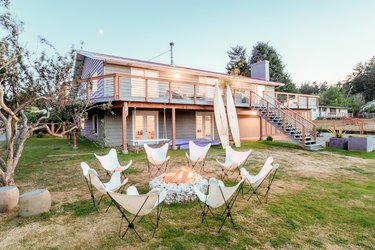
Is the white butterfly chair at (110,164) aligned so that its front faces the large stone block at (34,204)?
no

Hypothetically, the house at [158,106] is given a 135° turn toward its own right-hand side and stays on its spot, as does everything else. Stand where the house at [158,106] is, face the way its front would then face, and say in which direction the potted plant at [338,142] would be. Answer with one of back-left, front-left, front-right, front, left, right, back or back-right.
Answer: back

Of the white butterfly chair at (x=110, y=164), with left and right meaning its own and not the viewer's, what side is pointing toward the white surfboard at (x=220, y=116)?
left

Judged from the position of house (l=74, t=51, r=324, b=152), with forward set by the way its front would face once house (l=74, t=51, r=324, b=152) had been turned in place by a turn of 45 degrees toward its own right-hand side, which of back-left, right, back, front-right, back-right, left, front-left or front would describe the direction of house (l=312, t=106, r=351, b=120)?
back-left

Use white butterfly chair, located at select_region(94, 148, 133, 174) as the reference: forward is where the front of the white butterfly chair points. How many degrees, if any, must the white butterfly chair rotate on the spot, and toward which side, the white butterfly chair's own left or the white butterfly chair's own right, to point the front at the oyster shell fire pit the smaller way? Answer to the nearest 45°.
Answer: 0° — it already faces it

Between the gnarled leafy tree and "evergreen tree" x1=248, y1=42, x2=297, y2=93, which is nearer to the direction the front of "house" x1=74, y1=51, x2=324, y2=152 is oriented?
the gnarled leafy tree

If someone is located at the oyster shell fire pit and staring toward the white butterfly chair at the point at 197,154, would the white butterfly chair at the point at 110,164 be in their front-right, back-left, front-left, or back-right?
front-left

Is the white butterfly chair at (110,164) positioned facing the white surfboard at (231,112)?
no

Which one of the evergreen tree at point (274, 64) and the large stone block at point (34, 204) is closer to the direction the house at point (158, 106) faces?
the large stone block

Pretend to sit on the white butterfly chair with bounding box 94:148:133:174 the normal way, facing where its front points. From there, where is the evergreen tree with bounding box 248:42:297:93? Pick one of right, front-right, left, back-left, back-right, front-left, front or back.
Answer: left

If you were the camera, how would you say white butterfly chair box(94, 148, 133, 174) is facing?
facing the viewer and to the right of the viewer

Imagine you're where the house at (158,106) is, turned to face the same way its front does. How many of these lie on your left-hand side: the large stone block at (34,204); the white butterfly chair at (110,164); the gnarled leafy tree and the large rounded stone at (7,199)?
0

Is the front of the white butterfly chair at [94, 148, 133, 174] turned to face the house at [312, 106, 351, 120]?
no

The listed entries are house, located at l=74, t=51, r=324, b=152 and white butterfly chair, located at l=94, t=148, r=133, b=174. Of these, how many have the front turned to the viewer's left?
0
